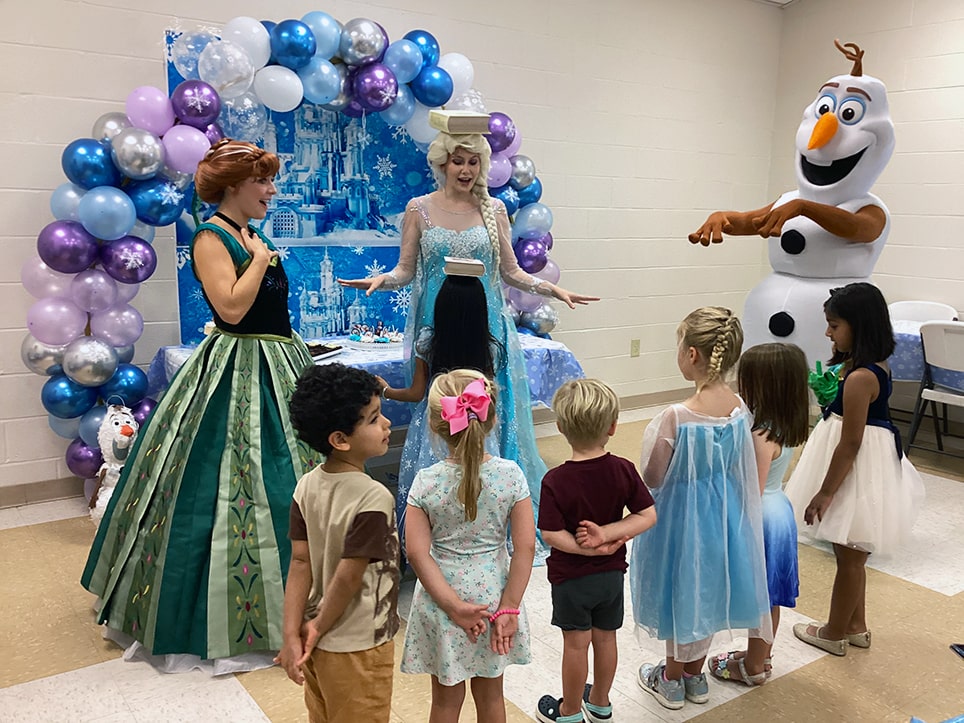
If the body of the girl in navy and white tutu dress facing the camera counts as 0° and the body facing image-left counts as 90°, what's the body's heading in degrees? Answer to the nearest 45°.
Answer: approximately 90°

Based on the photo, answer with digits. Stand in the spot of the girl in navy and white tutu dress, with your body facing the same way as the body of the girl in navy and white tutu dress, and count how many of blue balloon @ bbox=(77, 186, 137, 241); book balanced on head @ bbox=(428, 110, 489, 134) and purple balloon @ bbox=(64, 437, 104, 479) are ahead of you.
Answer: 3

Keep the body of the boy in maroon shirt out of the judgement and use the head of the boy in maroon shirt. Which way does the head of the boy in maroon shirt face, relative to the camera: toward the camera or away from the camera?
away from the camera

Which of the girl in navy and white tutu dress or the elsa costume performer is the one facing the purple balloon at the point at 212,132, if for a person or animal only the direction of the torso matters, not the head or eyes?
the girl in navy and white tutu dress

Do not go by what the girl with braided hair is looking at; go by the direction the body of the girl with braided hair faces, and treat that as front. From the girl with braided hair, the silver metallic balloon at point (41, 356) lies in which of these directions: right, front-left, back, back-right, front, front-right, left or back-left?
front-left

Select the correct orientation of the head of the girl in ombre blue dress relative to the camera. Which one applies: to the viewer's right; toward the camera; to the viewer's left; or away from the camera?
away from the camera

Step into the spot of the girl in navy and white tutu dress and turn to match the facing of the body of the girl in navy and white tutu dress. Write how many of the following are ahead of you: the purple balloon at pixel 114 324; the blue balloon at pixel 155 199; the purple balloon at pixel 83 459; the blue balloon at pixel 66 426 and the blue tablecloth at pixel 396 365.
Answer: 5

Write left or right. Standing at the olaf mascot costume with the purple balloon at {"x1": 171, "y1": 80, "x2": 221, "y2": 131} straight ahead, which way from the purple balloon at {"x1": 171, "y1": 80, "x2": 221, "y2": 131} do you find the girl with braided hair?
left

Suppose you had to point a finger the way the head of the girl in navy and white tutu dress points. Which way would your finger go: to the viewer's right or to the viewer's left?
to the viewer's left

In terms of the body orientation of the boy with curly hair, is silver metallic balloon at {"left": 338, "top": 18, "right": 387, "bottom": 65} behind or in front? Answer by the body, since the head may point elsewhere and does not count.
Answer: in front

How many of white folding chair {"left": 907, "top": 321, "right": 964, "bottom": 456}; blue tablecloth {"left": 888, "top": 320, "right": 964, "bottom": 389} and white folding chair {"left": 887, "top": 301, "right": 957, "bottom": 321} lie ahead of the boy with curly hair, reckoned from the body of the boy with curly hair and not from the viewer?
3

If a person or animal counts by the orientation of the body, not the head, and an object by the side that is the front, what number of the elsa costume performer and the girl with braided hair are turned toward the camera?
1
